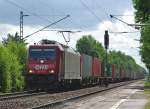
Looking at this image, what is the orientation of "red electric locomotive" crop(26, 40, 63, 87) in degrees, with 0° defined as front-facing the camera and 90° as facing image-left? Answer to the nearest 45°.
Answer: approximately 0°
